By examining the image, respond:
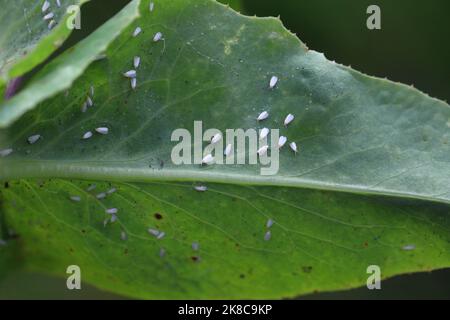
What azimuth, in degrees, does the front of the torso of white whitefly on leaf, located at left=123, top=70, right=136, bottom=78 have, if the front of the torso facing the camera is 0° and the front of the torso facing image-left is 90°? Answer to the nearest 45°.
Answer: approximately 90°
